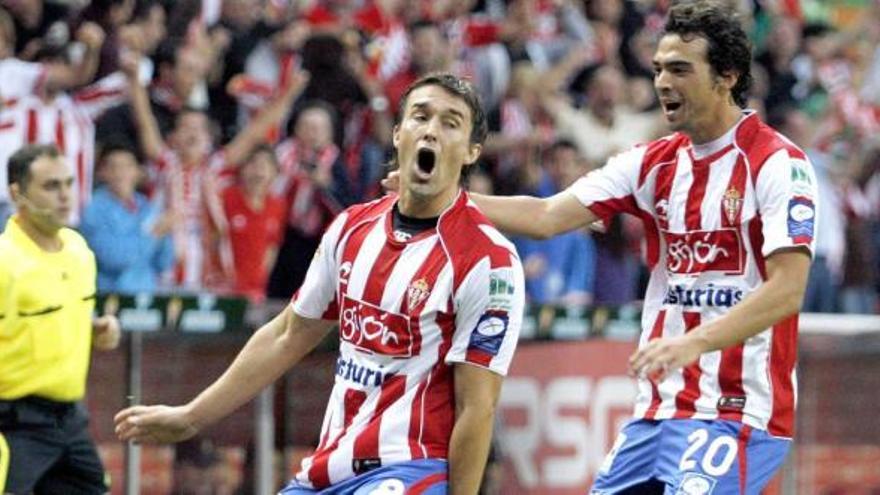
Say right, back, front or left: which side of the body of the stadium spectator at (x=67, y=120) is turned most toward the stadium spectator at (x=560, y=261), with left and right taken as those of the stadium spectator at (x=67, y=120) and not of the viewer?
left

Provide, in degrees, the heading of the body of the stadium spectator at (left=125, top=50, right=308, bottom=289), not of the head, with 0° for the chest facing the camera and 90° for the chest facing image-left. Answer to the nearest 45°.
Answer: approximately 0°

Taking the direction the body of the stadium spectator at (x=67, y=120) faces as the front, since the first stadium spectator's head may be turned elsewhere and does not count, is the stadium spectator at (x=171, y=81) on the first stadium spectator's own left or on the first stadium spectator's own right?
on the first stadium spectator's own left

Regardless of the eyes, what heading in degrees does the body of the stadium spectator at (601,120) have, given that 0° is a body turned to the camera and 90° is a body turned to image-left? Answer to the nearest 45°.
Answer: approximately 0°

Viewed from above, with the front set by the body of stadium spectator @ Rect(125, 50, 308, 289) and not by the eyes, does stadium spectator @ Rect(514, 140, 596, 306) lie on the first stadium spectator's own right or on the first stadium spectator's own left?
on the first stadium spectator's own left

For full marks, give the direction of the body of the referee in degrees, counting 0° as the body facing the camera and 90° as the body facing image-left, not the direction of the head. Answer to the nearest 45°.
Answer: approximately 315°

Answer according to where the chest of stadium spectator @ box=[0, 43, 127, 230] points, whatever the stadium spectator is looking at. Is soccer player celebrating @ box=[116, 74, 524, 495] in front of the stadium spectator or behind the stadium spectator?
in front

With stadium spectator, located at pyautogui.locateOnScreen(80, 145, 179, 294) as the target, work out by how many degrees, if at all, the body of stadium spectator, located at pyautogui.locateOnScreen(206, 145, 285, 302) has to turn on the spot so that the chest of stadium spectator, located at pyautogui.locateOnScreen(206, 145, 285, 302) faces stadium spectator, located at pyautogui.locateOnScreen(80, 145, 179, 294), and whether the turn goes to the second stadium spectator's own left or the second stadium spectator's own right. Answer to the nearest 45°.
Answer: approximately 45° to the second stadium spectator's own right
